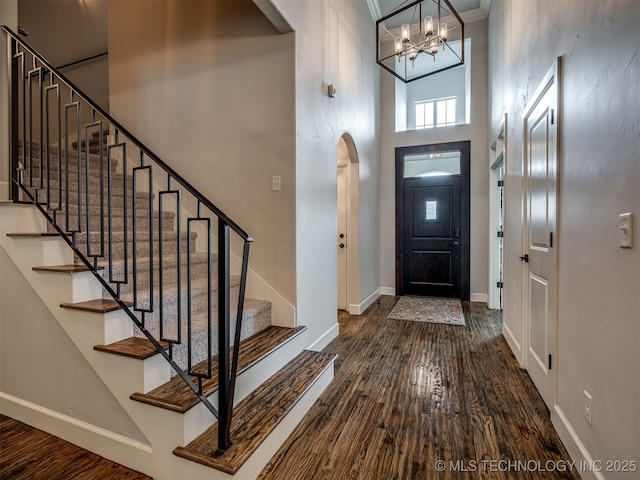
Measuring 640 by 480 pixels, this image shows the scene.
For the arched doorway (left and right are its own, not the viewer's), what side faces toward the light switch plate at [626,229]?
right

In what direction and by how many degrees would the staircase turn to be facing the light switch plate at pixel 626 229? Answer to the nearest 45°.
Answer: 0° — it already faces it

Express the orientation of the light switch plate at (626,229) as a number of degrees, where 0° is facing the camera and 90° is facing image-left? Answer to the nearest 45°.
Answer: approximately 45°

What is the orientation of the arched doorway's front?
to the viewer's right

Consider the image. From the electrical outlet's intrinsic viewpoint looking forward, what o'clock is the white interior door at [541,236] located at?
The white interior door is roughly at 4 o'clock from the electrical outlet.

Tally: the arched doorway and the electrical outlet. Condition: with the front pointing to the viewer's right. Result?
1

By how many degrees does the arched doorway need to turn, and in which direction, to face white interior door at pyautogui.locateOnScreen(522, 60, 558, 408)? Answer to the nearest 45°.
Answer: approximately 45° to its right

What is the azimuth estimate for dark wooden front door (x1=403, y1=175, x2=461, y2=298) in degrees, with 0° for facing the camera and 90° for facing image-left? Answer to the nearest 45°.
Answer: approximately 0°

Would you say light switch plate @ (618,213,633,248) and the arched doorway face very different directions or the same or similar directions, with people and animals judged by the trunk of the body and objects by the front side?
very different directions

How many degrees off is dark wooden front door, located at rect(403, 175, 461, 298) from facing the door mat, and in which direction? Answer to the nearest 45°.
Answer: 0° — it already faces it

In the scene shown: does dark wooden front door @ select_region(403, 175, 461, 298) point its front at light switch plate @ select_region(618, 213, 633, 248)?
yes
